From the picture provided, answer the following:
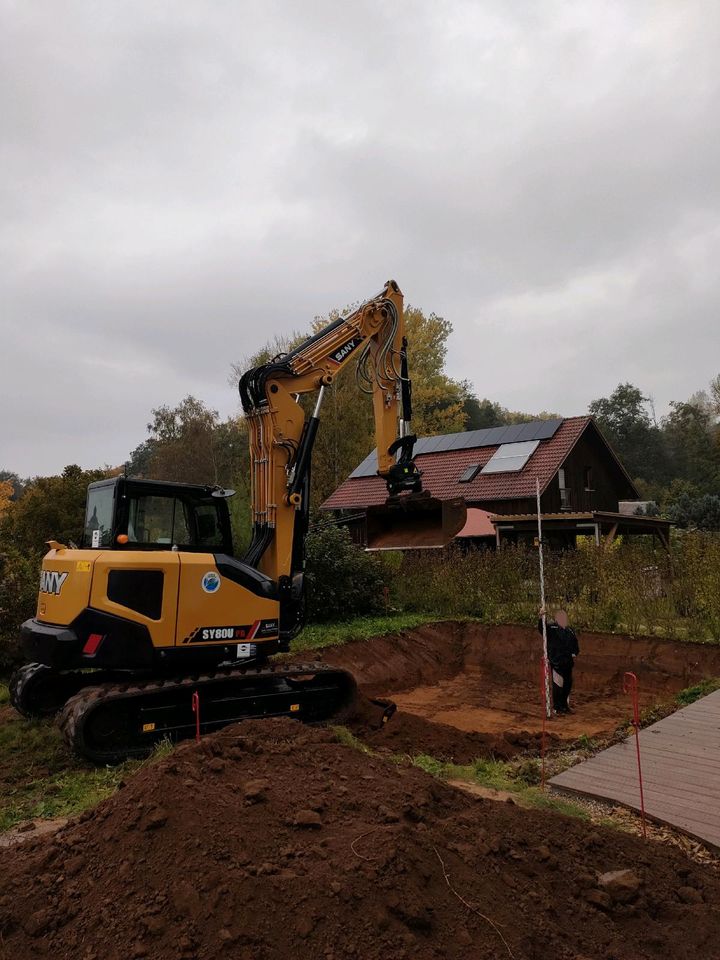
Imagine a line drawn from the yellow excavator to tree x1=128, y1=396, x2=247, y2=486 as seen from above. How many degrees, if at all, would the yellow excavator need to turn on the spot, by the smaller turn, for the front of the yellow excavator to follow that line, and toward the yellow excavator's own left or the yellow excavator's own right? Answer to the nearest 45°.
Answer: approximately 45° to the yellow excavator's own left

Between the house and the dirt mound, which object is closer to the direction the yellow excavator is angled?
the house

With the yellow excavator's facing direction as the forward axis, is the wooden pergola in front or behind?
in front

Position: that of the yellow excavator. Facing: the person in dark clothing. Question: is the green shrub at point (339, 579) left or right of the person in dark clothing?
left

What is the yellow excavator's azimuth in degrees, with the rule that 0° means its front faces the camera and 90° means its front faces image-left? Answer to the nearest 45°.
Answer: approximately 225°

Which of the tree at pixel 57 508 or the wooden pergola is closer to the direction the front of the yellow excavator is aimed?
the wooden pergola

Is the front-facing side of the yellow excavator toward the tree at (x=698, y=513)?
yes

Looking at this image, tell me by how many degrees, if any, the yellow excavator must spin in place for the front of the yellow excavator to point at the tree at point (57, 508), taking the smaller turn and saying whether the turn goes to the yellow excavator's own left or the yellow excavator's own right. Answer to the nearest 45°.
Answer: approximately 45° to the yellow excavator's own left

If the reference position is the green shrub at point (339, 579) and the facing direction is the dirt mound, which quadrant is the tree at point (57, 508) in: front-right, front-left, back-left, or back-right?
back-right

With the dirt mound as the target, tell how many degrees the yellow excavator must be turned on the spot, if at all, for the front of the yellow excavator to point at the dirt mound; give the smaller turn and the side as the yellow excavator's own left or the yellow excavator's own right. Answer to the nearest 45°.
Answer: approximately 135° to the yellow excavator's own right

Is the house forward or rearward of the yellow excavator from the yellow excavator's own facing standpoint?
forward
